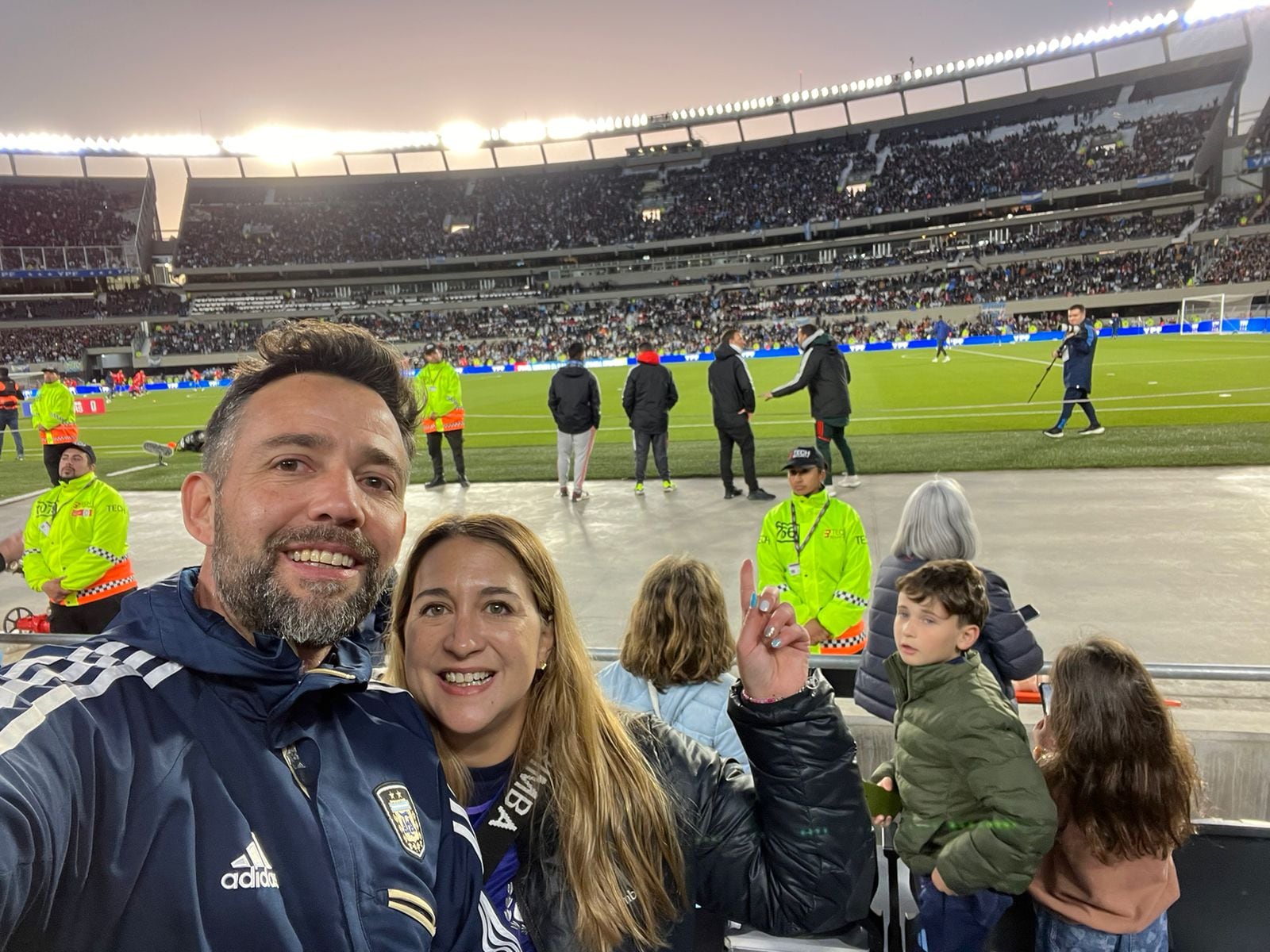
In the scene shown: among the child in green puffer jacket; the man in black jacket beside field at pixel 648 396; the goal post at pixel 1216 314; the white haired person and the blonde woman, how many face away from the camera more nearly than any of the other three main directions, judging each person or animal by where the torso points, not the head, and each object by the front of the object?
2

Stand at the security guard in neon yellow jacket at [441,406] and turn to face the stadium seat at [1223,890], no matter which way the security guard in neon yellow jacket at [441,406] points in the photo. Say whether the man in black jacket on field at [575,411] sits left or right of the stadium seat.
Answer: left

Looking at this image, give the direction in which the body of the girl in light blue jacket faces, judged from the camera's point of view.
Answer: away from the camera

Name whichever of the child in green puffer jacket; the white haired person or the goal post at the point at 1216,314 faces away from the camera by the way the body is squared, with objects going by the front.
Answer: the white haired person

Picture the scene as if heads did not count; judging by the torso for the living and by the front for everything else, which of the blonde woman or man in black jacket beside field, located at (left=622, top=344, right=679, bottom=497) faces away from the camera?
the man in black jacket beside field

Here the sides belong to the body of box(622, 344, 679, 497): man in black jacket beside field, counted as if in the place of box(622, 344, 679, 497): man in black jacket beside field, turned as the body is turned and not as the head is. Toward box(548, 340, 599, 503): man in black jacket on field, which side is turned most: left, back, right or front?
left

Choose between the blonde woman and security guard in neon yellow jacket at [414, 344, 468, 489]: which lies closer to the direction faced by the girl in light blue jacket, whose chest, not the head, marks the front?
the security guard in neon yellow jacket

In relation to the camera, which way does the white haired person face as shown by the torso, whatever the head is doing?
away from the camera

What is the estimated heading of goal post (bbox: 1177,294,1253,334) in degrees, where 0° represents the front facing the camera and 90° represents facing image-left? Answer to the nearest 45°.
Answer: approximately 45°

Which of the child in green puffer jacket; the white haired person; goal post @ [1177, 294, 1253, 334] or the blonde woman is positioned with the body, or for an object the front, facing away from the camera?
the white haired person

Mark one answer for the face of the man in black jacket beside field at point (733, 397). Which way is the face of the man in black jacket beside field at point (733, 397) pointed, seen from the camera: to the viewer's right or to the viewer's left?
to the viewer's right

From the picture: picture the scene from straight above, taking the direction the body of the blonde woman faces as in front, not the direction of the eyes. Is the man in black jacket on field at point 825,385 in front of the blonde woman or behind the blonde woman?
behind

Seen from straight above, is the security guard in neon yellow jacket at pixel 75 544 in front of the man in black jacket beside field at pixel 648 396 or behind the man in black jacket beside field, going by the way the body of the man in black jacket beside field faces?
behind

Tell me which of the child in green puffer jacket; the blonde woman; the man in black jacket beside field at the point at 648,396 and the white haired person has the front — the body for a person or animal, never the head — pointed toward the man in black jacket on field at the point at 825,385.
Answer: the white haired person

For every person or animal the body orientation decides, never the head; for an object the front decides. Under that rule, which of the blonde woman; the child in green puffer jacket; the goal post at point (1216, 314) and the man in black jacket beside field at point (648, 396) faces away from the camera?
the man in black jacket beside field

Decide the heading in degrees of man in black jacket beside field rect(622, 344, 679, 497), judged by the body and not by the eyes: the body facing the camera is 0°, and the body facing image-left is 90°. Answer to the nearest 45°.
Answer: approximately 180°
